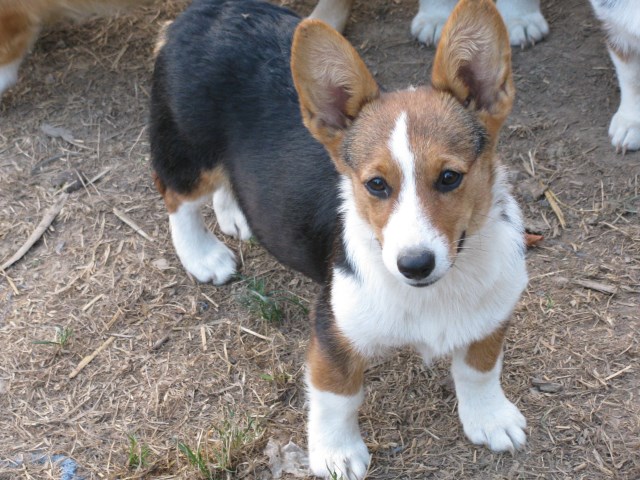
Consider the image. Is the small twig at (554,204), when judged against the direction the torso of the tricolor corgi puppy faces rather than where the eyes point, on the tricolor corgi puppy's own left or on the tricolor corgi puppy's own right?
on the tricolor corgi puppy's own left

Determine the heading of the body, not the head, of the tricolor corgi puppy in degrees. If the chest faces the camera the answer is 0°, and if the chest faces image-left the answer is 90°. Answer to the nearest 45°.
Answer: approximately 315°

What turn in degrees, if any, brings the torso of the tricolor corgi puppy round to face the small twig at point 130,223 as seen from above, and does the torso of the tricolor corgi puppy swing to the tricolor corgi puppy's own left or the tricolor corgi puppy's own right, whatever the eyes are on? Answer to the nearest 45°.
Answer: approximately 180°

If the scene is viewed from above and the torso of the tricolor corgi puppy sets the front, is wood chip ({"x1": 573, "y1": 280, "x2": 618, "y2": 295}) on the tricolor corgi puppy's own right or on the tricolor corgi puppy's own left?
on the tricolor corgi puppy's own left

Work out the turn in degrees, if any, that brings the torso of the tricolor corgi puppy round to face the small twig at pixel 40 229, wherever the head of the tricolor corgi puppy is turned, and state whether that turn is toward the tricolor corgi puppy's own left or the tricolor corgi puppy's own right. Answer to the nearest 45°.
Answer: approximately 180°
